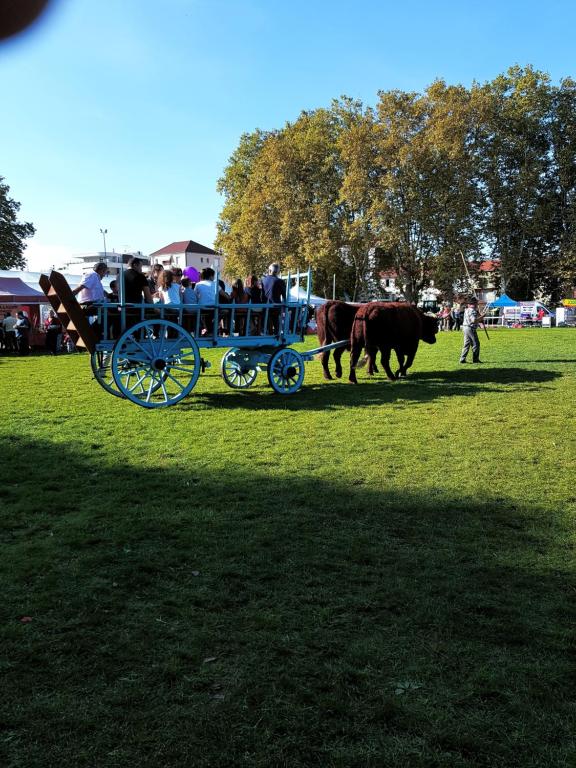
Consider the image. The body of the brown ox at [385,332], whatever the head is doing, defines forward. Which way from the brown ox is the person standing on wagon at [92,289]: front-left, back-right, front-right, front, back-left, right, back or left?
back

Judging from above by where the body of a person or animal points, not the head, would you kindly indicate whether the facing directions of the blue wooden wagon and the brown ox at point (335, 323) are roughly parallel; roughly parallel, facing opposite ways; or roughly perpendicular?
roughly parallel

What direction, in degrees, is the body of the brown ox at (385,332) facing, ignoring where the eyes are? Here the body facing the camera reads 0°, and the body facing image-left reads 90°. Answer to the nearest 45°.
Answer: approximately 225°

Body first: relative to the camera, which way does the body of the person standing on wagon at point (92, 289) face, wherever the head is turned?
to the viewer's right

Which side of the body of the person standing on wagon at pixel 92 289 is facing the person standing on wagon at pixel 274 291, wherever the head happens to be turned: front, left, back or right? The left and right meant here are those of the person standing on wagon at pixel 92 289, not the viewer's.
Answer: front

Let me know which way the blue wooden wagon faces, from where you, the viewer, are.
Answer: facing away from the viewer and to the right of the viewer

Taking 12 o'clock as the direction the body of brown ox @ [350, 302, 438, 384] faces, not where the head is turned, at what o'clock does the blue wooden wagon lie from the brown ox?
The blue wooden wagon is roughly at 6 o'clock from the brown ox.

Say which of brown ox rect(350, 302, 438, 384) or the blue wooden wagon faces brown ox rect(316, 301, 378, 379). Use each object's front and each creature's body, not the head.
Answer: the blue wooden wagon

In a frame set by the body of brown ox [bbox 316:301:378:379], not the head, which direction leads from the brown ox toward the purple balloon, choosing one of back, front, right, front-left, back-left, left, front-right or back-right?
back

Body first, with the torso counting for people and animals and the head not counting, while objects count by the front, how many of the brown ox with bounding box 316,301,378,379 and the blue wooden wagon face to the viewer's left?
0

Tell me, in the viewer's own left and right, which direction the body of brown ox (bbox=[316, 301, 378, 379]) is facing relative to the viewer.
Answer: facing away from the viewer and to the right of the viewer

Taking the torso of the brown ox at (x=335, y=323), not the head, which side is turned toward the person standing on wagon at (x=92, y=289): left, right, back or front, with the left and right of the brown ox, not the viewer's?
back

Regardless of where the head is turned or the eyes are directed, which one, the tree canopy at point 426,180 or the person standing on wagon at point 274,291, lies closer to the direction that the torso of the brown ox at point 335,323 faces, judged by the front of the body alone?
the tree canopy
